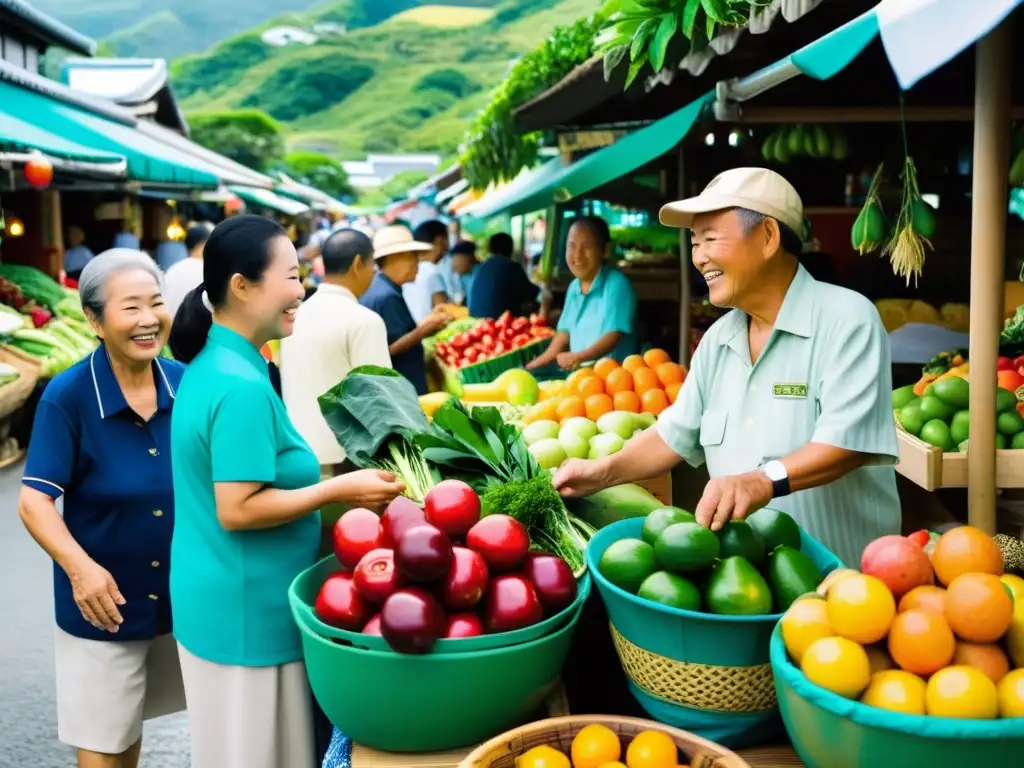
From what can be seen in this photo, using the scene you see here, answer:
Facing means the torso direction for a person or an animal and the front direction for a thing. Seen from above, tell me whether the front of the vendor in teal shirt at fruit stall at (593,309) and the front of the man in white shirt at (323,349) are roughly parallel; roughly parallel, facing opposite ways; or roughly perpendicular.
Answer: roughly parallel, facing opposite ways

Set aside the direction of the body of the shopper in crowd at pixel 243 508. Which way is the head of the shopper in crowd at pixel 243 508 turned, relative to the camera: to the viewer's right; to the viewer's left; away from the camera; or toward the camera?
to the viewer's right

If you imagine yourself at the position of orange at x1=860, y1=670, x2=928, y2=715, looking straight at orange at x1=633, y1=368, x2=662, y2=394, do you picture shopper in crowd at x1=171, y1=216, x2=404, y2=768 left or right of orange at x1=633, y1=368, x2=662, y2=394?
left

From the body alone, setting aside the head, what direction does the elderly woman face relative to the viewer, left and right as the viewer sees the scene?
facing the viewer and to the right of the viewer

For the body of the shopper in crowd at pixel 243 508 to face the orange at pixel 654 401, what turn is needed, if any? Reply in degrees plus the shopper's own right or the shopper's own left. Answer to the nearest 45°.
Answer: approximately 45° to the shopper's own left

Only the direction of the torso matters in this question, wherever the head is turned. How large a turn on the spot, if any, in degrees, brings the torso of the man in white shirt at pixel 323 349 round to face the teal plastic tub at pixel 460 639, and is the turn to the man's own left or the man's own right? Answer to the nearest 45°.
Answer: approximately 135° to the man's own right

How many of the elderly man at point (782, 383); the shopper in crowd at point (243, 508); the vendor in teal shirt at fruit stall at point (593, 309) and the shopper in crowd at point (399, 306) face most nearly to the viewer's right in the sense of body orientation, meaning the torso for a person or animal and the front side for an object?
2

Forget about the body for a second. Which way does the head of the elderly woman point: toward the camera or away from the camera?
toward the camera

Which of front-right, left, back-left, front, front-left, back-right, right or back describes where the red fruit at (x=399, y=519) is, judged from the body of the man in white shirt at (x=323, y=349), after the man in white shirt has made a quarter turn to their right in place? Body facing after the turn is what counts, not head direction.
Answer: front-right

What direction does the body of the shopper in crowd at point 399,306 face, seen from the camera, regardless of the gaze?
to the viewer's right

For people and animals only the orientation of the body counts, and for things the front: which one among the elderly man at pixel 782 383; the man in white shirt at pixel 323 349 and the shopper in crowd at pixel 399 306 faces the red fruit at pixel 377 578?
the elderly man

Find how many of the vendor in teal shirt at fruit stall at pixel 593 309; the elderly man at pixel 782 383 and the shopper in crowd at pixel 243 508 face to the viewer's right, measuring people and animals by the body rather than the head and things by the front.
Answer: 1

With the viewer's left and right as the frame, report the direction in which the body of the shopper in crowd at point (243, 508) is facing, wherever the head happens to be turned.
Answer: facing to the right of the viewer

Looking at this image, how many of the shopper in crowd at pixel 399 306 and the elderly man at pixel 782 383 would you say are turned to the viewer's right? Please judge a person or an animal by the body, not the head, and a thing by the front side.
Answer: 1

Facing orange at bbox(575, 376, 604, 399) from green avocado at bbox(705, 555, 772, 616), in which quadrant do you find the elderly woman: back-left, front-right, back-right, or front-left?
front-left

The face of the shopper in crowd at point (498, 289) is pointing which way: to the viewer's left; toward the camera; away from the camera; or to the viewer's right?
away from the camera

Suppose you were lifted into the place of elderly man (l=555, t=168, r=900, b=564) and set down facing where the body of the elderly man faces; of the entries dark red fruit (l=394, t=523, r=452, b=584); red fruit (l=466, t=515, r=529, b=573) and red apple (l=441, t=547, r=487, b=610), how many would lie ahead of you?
3

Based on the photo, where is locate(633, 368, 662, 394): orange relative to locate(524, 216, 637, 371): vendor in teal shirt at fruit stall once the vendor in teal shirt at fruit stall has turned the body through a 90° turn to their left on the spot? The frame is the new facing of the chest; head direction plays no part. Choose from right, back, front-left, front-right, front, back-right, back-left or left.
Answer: front-right

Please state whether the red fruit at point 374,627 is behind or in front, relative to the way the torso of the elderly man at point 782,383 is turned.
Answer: in front

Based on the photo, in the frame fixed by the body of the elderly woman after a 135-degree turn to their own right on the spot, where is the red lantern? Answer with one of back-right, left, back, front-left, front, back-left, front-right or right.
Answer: right
